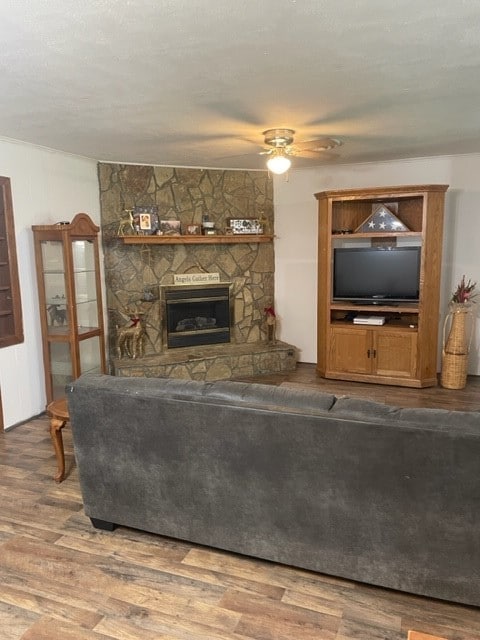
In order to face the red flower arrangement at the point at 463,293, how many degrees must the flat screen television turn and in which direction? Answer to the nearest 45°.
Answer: approximately 90° to its left

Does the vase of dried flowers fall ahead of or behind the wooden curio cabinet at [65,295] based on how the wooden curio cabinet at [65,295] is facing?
ahead

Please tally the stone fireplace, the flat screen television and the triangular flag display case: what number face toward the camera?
3

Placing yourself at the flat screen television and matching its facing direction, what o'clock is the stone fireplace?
The stone fireplace is roughly at 3 o'clock from the flat screen television.

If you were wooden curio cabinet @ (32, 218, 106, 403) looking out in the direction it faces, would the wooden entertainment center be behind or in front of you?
in front

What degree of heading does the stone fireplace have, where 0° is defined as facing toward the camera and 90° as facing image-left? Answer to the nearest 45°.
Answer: approximately 0°

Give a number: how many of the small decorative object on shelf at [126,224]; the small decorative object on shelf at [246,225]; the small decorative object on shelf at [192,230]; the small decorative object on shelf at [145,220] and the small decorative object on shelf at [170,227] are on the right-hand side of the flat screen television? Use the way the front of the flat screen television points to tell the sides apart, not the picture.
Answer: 5

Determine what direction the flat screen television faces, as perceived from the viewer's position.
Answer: facing the viewer

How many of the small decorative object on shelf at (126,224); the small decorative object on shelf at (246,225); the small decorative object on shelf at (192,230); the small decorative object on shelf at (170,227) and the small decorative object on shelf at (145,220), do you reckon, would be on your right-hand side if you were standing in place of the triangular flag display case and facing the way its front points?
5

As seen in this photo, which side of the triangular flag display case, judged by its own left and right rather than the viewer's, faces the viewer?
front

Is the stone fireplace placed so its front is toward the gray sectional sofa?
yes
